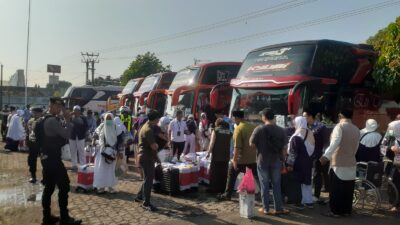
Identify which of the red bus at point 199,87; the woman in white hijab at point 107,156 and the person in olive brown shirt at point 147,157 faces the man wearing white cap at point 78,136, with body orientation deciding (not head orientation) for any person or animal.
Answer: the red bus

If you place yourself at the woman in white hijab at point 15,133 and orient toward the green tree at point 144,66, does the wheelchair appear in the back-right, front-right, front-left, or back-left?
back-right

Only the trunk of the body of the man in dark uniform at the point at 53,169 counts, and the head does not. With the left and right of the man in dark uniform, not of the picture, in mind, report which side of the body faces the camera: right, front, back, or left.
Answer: right

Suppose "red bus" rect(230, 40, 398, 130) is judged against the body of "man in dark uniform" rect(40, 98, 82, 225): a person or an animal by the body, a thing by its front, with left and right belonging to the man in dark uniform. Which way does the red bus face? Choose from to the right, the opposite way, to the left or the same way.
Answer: the opposite way

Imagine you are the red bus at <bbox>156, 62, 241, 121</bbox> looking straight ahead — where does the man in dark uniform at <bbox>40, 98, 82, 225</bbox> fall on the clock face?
The man in dark uniform is roughly at 11 o'clock from the red bus.
